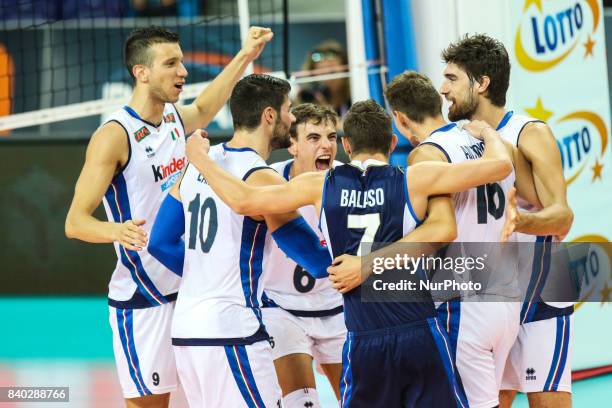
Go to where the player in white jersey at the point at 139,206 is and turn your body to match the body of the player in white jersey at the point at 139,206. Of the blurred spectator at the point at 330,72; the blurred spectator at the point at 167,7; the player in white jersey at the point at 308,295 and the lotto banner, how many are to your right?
0

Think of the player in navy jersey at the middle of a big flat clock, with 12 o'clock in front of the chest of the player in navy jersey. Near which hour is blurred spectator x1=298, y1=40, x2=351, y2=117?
The blurred spectator is roughly at 12 o'clock from the player in navy jersey.

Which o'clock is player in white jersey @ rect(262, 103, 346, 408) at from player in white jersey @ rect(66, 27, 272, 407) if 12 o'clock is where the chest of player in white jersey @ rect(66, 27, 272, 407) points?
player in white jersey @ rect(262, 103, 346, 408) is roughly at 10 o'clock from player in white jersey @ rect(66, 27, 272, 407).

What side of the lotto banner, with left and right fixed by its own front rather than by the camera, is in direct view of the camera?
front

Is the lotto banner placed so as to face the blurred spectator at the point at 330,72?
no

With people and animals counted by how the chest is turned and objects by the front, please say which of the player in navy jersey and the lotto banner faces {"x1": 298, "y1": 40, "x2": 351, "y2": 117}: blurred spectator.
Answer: the player in navy jersey

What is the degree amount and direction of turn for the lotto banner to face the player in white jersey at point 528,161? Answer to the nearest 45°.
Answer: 0° — it already faces them

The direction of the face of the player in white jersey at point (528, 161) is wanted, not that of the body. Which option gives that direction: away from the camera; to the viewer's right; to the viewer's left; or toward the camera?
to the viewer's left

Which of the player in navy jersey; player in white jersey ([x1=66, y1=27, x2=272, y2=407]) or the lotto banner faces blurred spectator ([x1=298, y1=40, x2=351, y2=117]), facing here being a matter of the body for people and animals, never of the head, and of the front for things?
the player in navy jersey

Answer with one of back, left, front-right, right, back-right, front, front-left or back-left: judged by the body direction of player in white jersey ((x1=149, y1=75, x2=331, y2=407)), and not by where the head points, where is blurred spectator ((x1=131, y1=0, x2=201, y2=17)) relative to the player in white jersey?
front-left

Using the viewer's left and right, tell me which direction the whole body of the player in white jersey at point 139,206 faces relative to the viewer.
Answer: facing the viewer and to the right of the viewer

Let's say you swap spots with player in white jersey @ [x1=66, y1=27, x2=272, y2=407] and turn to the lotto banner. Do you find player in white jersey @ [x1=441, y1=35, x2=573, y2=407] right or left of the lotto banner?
right

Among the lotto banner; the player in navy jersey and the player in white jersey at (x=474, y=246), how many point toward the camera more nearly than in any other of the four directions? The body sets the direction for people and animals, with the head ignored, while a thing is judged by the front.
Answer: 1

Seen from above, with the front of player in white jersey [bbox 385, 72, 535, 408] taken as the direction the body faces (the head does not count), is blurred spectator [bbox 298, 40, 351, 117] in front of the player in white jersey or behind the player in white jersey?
in front

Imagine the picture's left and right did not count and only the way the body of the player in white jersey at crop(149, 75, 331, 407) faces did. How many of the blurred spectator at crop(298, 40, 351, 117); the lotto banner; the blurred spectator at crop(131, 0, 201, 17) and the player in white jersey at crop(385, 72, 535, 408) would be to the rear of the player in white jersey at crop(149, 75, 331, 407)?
0

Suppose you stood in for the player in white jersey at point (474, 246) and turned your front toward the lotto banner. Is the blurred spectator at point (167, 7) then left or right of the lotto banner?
left

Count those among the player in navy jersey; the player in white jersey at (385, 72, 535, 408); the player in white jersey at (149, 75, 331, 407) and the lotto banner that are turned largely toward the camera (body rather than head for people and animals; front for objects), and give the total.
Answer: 1

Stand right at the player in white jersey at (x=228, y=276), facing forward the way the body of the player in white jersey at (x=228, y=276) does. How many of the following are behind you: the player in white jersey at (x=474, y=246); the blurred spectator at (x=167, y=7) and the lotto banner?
0

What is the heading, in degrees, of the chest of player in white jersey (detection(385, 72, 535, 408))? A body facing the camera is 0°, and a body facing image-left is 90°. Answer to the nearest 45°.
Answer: approximately 135°

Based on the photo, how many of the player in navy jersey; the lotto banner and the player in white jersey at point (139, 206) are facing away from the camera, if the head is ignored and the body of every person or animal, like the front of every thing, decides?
1
